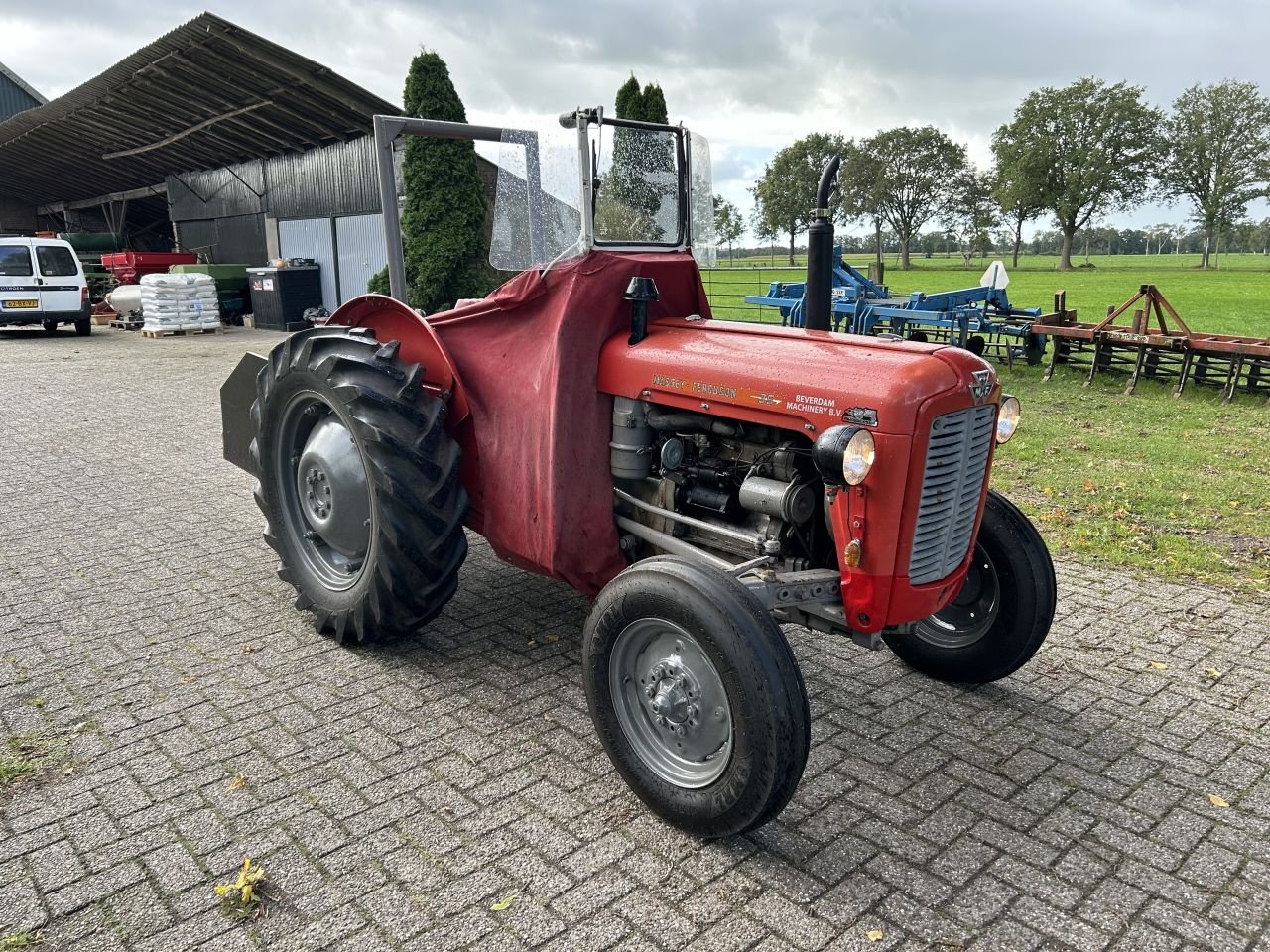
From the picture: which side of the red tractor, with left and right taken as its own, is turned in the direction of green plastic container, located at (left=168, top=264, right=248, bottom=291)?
back

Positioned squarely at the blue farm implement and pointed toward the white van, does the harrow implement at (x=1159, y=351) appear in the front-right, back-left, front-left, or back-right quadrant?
back-left

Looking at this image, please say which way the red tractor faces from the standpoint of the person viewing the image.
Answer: facing the viewer and to the right of the viewer

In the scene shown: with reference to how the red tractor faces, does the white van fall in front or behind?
behind

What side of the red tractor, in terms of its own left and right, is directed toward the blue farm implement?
left

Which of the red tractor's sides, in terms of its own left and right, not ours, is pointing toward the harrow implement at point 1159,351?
left
